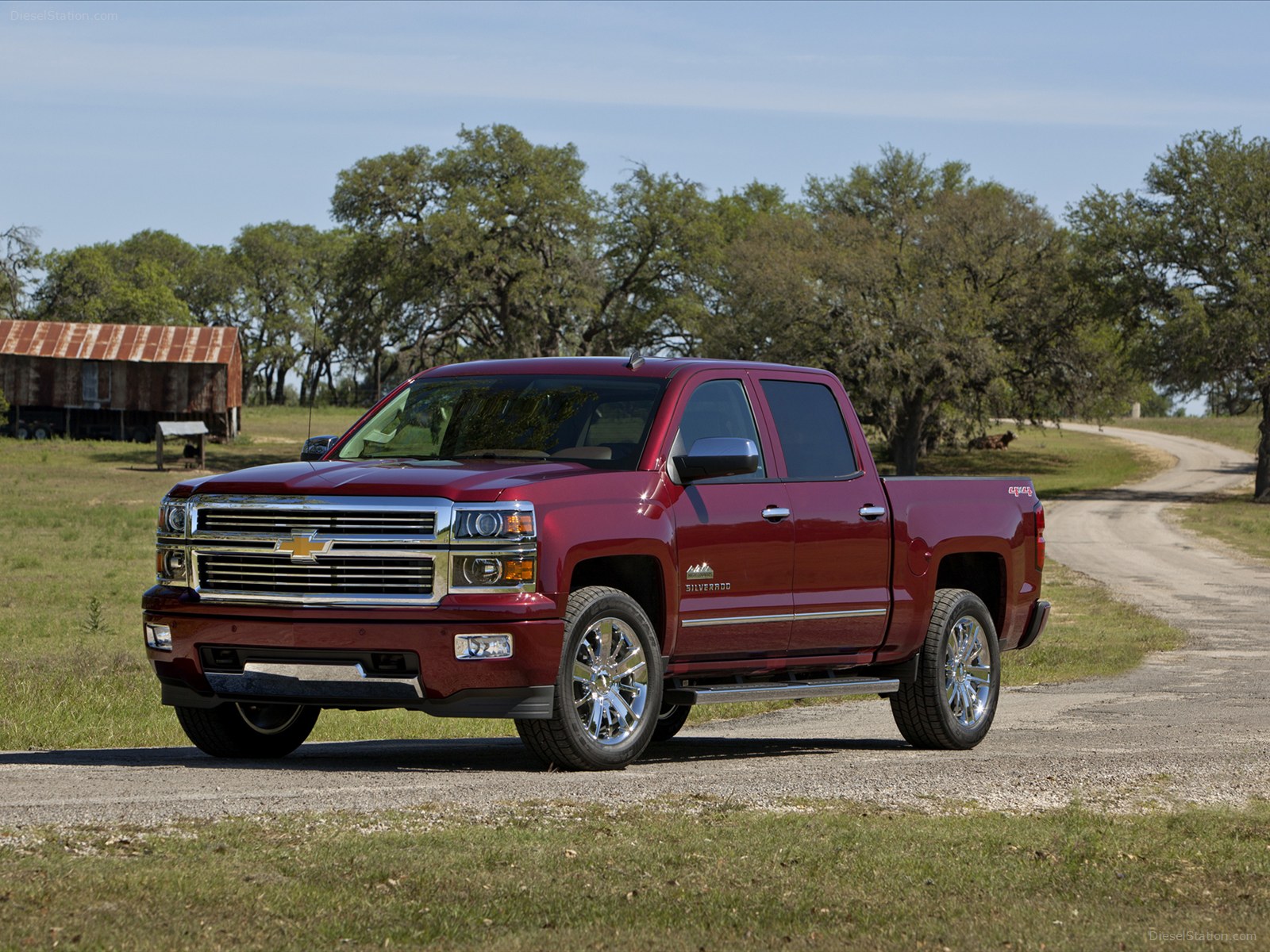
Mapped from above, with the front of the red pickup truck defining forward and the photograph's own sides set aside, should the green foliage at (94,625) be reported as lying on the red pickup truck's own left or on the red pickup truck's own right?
on the red pickup truck's own right

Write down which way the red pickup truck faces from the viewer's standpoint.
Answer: facing the viewer and to the left of the viewer
